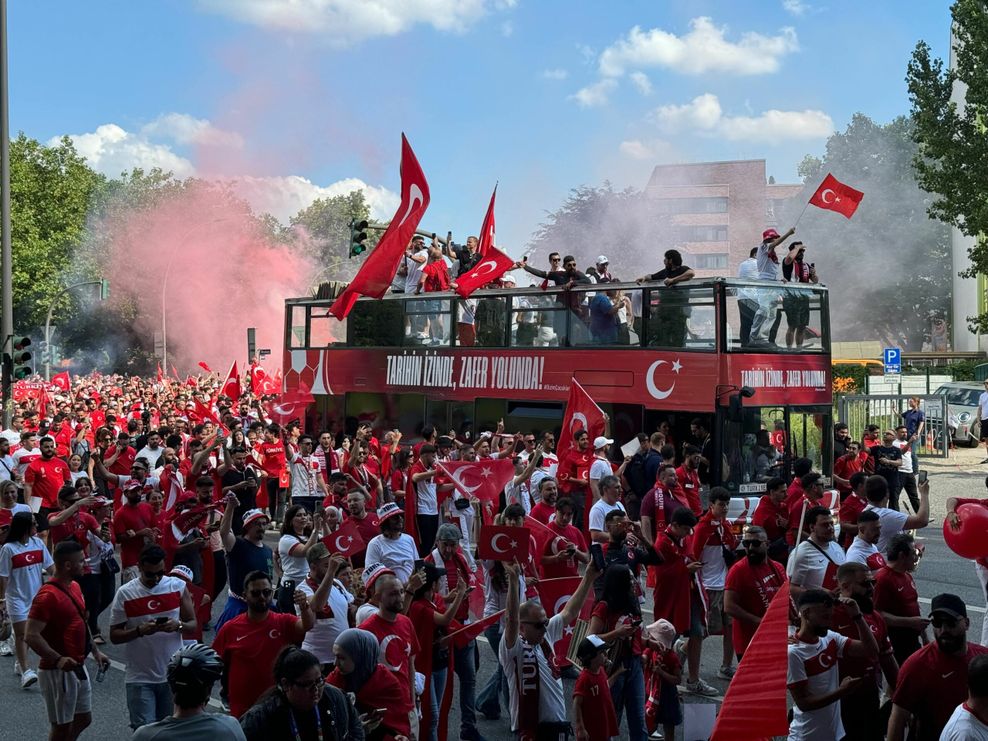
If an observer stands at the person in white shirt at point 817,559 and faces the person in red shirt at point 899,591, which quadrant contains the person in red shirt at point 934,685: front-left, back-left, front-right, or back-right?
front-right

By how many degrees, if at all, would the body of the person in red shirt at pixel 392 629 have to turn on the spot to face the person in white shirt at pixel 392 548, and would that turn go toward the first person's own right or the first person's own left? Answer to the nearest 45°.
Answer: approximately 135° to the first person's own left

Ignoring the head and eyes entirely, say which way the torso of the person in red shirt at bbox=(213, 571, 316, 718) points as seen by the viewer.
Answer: toward the camera

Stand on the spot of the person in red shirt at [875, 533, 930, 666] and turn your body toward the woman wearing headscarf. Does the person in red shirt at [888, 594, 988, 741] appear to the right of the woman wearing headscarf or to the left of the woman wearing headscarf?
left

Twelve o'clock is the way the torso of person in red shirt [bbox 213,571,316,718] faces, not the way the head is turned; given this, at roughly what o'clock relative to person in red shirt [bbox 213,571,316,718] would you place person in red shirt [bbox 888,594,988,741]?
person in red shirt [bbox 888,594,988,741] is roughly at 10 o'clock from person in red shirt [bbox 213,571,316,718].

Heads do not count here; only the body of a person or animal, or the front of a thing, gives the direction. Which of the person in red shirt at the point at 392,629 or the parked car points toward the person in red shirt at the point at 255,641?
the parked car

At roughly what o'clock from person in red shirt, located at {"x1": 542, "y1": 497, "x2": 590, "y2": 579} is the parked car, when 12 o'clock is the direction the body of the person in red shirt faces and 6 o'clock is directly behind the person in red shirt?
The parked car is roughly at 7 o'clock from the person in red shirt.

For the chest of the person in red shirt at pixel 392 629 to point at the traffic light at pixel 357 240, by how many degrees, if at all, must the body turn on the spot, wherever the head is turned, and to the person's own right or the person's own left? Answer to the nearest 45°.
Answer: approximately 135° to the person's own left

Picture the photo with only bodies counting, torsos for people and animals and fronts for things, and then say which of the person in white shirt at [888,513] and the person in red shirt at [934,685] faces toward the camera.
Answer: the person in red shirt

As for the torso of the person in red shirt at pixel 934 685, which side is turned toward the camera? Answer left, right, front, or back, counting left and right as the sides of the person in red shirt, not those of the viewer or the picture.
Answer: front

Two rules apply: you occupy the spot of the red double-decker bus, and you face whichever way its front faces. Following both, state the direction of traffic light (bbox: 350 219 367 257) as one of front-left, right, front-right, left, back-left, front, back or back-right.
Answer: back

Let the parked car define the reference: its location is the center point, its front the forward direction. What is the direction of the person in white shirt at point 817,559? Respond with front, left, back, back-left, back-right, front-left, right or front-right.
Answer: front
